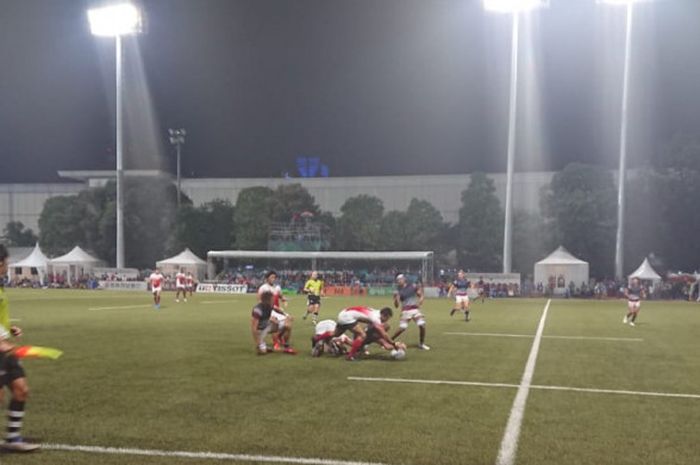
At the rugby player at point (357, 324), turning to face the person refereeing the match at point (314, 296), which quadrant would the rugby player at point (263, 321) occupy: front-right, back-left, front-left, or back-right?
front-left

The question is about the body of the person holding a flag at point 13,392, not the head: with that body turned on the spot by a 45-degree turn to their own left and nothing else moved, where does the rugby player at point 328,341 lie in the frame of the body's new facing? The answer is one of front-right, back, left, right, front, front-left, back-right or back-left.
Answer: front

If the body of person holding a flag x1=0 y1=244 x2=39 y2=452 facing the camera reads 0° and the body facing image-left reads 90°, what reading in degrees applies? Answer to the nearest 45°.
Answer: approximately 270°

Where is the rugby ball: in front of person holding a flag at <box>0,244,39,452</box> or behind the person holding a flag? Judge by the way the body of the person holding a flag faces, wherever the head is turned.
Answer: in front

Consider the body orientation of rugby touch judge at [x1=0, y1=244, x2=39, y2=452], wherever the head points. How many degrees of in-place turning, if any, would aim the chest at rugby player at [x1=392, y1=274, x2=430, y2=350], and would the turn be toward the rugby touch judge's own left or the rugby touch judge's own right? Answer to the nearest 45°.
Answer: approximately 45° to the rugby touch judge's own left

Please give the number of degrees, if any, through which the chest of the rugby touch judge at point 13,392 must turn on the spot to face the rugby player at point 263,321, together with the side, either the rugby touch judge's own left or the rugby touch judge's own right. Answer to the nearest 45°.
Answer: approximately 45° to the rugby touch judge's own left

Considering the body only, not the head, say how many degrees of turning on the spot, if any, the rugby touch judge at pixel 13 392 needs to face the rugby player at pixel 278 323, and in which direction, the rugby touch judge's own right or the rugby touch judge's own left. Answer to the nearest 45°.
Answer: approximately 45° to the rugby touch judge's own left
